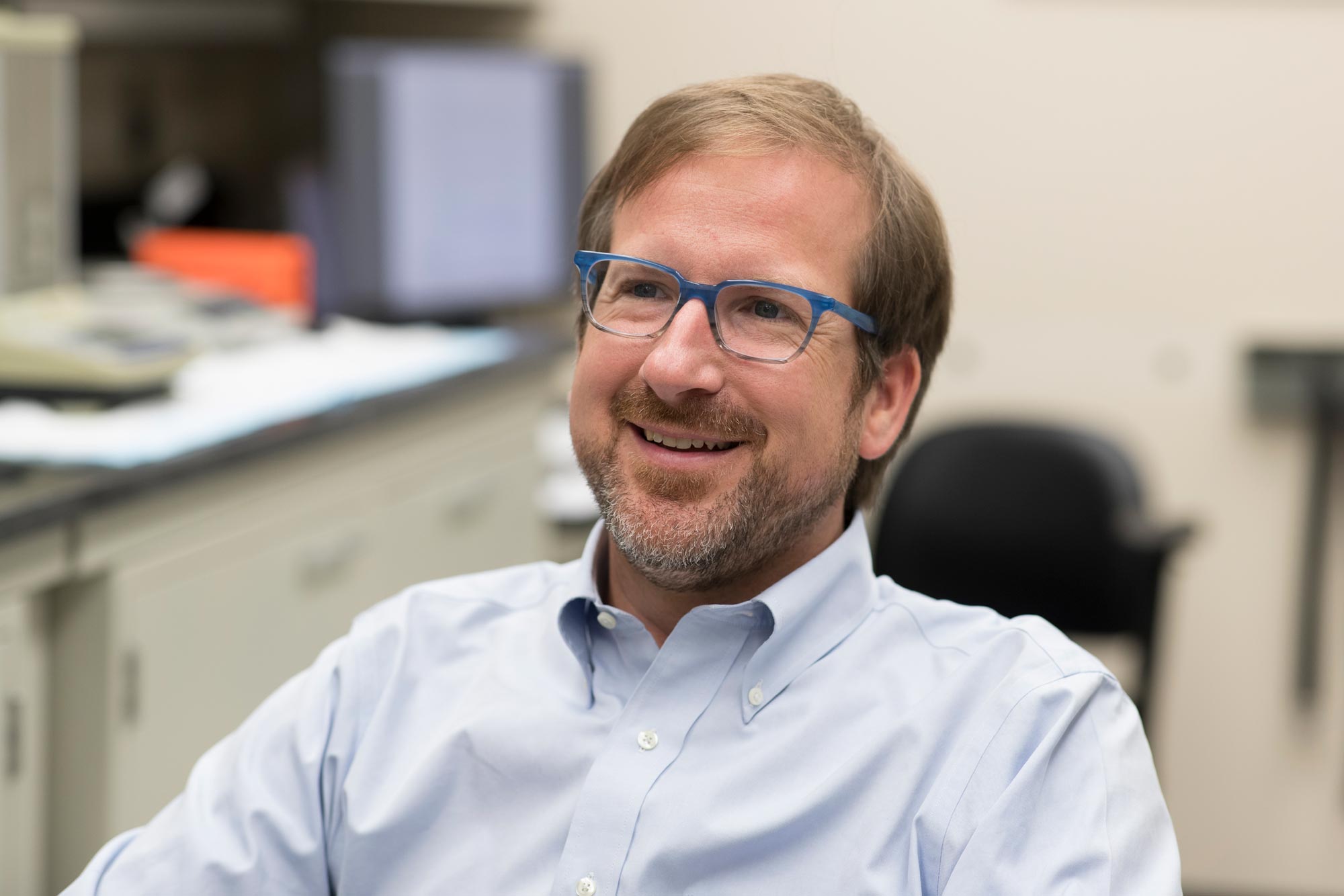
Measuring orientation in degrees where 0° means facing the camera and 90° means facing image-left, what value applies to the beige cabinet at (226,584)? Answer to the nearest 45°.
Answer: approximately 315°

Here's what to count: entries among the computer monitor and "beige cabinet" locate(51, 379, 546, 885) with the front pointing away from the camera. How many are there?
0

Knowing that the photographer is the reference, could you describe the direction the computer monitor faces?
facing the viewer and to the right of the viewer

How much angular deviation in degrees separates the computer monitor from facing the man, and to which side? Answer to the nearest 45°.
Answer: approximately 45° to its right

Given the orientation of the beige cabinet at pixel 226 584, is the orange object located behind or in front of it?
behind

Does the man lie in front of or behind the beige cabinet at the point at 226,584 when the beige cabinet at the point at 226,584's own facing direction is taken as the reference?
in front

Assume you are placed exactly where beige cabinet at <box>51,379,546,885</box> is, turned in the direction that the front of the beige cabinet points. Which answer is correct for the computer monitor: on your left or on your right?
on your left

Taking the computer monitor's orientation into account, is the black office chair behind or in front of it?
in front
